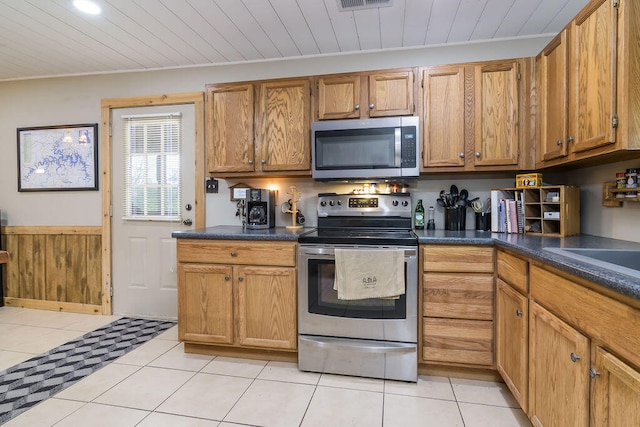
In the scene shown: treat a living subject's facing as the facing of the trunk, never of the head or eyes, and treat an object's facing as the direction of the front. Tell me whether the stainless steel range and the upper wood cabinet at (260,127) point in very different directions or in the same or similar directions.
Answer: same or similar directions

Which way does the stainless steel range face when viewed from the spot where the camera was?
facing the viewer

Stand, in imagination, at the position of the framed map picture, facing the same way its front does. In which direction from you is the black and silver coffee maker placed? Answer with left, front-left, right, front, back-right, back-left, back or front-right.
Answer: left

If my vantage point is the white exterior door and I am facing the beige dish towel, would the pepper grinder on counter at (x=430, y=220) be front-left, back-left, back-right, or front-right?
front-left

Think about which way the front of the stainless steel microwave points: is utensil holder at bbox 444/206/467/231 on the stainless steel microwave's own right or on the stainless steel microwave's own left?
on the stainless steel microwave's own left

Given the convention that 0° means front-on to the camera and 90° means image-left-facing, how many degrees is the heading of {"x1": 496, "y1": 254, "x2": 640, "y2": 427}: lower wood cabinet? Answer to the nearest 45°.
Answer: approximately 45°

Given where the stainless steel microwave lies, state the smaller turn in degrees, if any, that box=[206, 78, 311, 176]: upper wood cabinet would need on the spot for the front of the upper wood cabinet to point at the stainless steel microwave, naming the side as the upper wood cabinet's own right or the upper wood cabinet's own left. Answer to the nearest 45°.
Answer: approximately 45° to the upper wood cabinet's own left

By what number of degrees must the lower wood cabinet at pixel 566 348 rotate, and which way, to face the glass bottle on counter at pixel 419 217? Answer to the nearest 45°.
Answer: approximately 90° to its right

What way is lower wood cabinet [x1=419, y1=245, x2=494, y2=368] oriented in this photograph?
toward the camera

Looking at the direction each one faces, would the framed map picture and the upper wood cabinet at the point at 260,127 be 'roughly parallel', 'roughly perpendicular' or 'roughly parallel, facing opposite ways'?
roughly parallel

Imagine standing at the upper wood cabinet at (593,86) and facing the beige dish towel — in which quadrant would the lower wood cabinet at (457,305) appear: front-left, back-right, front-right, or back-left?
front-right

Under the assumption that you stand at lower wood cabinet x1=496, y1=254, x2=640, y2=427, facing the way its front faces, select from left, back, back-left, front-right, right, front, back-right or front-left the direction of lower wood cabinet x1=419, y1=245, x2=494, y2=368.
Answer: right

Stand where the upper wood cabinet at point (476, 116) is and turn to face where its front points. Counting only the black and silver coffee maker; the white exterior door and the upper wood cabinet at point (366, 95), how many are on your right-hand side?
3

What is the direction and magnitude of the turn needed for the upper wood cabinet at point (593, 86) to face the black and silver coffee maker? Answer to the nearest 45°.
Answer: approximately 45° to its right

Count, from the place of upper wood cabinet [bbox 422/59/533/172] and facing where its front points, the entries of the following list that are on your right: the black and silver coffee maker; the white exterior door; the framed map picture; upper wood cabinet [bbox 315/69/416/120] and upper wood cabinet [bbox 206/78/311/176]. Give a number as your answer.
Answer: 5

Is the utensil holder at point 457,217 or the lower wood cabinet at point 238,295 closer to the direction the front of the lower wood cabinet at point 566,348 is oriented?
the lower wood cabinet

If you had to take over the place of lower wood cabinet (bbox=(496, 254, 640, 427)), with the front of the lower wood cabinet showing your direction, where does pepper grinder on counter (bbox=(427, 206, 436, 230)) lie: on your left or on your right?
on your right

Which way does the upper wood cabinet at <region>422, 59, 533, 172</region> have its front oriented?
toward the camera
